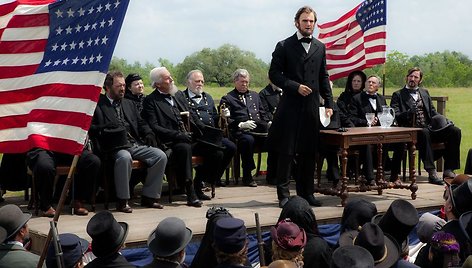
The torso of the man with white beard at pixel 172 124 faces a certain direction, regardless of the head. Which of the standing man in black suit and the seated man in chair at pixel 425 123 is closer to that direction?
the standing man in black suit

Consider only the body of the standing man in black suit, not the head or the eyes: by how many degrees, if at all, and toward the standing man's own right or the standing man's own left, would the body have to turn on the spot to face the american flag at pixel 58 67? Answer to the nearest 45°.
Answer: approximately 90° to the standing man's own right

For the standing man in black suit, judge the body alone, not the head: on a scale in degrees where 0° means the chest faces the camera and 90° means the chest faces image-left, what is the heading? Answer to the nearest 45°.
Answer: approximately 315°

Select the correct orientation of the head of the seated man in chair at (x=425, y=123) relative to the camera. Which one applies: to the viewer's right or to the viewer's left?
to the viewer's left

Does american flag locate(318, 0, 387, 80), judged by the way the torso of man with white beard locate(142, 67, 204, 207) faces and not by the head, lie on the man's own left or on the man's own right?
on the man's own left

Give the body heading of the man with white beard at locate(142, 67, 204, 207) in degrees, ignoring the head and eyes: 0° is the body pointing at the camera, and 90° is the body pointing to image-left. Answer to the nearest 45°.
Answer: approximately 315°
